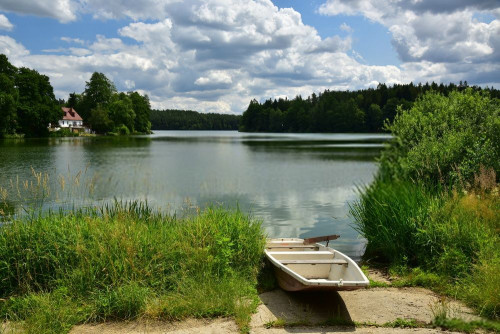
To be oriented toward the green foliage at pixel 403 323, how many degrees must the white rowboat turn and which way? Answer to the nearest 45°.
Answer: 0° — it already faces it

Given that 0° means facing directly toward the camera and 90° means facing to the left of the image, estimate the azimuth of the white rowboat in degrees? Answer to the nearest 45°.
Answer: approximately 315°

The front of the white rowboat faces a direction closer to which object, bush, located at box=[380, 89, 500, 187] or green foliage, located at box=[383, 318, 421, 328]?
the green foliage

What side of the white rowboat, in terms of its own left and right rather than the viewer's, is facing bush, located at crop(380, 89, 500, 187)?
left

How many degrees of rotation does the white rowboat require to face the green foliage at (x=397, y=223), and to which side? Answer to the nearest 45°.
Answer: approximately 90° to its left

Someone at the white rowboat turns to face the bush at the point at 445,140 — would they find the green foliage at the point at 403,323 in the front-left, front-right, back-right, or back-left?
back-right
